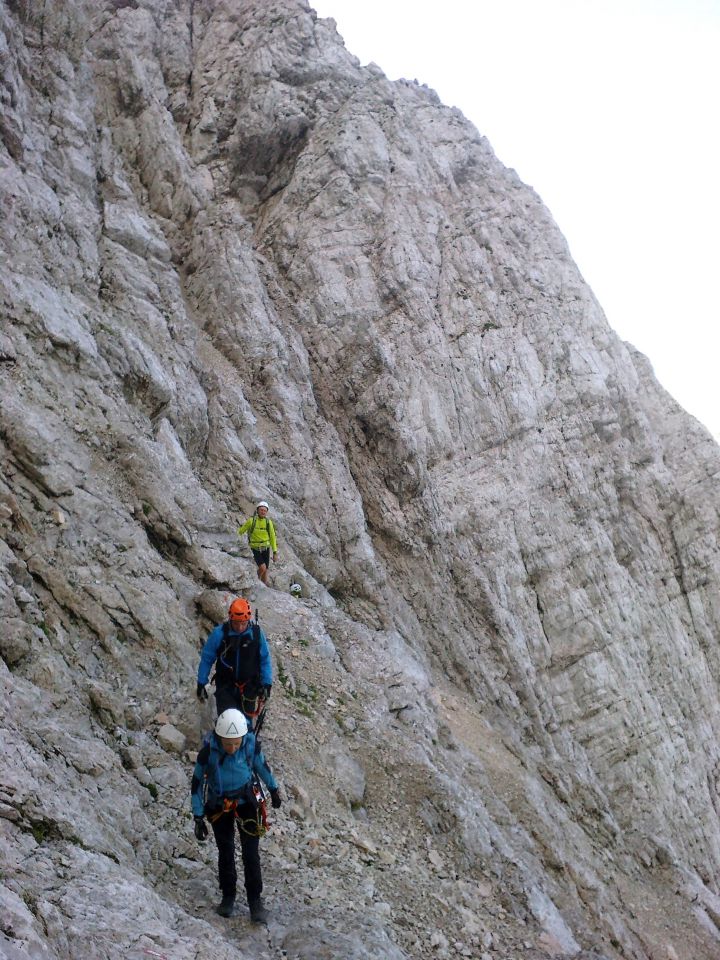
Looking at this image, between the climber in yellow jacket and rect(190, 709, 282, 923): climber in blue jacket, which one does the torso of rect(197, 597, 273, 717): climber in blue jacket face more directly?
the climber in blue jacket

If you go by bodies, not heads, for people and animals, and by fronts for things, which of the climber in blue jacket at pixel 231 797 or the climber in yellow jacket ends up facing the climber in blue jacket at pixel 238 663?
the climber in yellow jacket

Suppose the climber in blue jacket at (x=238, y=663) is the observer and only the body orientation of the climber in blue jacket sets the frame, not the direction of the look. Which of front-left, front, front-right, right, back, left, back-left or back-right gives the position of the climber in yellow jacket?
back

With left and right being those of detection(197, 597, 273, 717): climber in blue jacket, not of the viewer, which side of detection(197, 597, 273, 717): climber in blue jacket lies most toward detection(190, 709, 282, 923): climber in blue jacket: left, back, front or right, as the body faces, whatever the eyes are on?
front

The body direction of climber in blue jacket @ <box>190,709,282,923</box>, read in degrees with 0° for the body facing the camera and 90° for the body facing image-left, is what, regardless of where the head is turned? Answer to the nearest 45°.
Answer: approximately 0°

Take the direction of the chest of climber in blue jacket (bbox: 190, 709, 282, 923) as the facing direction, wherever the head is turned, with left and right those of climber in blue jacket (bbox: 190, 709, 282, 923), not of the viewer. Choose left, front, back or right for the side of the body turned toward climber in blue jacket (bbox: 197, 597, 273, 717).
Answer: back

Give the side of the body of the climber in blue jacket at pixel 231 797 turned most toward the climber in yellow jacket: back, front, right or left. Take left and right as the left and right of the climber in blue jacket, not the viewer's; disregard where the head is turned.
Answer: back

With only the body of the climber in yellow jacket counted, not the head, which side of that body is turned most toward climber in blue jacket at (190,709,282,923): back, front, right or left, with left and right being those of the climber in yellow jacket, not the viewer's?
front
